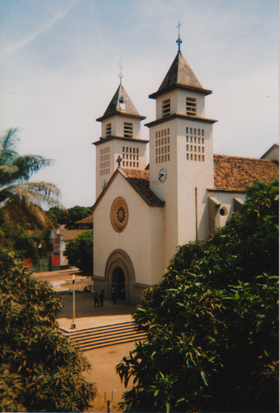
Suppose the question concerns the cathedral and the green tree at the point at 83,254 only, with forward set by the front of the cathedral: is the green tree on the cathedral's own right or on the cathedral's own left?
on the cathedral's own right

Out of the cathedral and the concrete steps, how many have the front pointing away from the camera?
0

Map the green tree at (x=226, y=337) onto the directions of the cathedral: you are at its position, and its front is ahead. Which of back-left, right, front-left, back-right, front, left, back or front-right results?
front-left

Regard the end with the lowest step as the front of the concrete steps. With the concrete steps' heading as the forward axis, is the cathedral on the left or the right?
on its left

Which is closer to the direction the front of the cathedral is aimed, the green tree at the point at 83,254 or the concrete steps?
the concrete steps

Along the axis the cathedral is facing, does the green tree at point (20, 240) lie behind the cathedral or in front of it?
in front

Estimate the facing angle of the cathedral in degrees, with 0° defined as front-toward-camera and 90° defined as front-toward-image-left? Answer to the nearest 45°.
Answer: approximately 45°
